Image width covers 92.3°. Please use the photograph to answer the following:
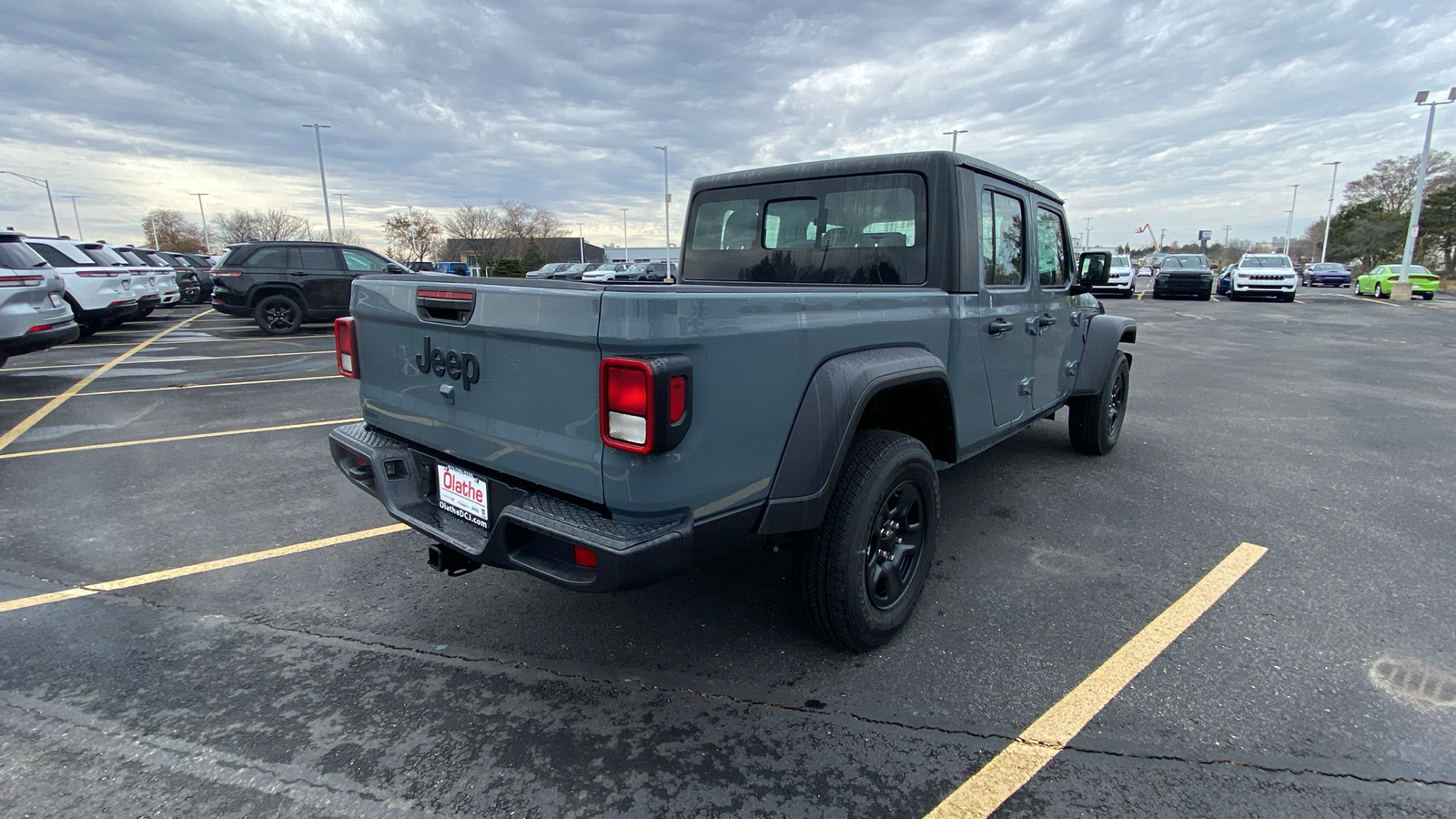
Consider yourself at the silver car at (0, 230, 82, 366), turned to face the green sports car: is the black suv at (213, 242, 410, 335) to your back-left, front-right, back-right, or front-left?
front-left

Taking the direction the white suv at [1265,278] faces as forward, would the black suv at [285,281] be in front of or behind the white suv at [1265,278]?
in front

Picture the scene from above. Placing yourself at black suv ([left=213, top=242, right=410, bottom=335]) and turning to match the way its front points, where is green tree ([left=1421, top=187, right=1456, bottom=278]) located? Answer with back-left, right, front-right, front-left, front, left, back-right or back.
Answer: front

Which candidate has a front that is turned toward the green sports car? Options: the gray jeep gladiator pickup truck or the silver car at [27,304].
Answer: the gray jeep gladiator pickup truck

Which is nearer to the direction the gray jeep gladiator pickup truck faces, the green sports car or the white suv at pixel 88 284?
the green sports car

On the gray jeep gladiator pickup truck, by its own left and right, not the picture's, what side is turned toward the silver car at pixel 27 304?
left

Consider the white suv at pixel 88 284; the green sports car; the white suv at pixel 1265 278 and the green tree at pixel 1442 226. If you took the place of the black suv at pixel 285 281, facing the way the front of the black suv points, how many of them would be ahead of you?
3

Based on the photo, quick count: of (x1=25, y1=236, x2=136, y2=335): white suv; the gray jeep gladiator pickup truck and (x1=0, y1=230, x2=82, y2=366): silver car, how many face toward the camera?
0

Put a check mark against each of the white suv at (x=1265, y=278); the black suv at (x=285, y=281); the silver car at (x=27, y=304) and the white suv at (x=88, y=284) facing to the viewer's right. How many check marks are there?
1

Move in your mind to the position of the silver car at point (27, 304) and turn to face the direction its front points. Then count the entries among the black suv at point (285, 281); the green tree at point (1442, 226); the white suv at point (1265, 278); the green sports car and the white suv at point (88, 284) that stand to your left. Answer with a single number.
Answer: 0

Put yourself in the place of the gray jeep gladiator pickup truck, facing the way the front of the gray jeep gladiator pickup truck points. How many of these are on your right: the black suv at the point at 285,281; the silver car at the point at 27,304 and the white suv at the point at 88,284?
0

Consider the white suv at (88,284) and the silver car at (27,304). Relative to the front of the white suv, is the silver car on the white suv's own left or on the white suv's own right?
on the white suv's own left

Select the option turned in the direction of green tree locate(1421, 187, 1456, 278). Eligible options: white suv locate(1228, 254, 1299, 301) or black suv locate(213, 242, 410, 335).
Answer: the black suv

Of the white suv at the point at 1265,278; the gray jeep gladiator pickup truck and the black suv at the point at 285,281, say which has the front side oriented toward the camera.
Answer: the white suv

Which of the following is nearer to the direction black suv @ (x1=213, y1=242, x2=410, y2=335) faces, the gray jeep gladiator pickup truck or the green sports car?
the green sports car

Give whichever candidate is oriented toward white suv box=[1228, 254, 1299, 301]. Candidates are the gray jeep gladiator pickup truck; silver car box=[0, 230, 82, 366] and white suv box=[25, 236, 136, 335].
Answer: the gray jeep gladiator pickup truck

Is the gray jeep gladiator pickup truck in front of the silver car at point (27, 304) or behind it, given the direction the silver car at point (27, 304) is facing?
behind

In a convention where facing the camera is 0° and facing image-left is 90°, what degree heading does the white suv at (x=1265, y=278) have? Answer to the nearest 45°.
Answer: approximately 0°

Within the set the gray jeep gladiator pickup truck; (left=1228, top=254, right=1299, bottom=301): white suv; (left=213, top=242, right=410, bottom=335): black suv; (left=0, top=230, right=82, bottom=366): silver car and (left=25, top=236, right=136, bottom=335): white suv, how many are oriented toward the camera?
1

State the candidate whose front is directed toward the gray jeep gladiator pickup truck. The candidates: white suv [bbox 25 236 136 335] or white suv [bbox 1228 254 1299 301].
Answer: white suv [bbox 1228 254 1299 301]

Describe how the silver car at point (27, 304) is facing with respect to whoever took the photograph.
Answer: facing away from the viewer and to the left of the viewer

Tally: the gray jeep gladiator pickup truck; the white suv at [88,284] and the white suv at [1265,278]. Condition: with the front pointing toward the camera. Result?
1

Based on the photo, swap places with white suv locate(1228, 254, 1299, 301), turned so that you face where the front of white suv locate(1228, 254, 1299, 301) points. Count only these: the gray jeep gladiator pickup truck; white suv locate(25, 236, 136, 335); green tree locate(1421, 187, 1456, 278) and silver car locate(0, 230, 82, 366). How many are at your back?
1

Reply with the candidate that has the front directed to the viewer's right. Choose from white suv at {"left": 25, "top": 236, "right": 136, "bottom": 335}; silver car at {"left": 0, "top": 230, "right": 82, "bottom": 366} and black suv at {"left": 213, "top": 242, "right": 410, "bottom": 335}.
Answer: the black suv
